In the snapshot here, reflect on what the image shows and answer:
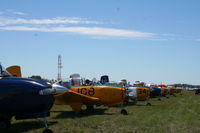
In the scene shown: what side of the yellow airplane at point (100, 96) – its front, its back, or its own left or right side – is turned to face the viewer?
right
